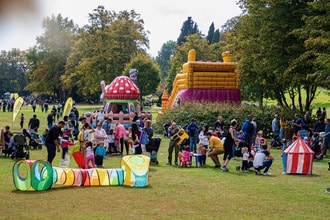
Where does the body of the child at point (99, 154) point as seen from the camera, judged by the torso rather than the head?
away from the camera

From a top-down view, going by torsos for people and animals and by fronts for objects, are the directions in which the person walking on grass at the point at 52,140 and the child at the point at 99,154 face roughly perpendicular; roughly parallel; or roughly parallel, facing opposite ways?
roughly perpendicular

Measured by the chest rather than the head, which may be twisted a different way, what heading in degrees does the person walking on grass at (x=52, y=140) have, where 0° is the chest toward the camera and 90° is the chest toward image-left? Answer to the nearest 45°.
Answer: approximately 270°

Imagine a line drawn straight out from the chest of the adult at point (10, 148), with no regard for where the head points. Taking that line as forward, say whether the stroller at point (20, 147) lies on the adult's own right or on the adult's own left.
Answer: on the adult's own left

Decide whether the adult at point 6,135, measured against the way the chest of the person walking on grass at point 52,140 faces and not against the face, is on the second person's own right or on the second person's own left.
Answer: on the second person's own left
